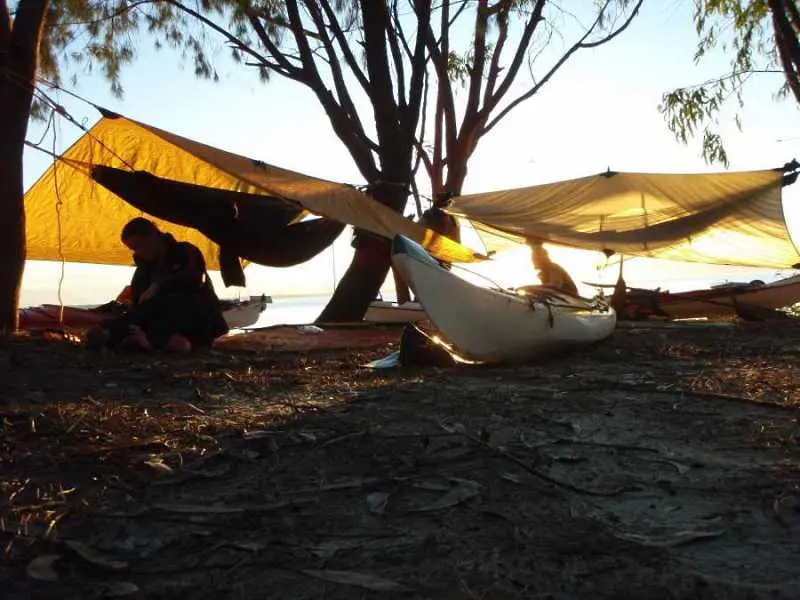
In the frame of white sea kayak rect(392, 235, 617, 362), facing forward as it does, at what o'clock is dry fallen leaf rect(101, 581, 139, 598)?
The dry fallen leaf is roughly at 11 o'clock from the white sea kayak.

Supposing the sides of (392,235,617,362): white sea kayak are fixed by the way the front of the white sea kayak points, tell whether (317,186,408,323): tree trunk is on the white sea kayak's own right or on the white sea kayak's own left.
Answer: on the white sea kayak's own right

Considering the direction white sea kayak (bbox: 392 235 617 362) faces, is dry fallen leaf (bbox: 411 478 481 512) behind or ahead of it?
ahead

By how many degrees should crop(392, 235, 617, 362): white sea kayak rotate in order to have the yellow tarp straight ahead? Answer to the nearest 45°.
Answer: approximately 90° to its right

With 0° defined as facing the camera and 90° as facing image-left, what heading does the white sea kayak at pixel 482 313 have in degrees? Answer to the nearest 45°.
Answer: approximately 45°

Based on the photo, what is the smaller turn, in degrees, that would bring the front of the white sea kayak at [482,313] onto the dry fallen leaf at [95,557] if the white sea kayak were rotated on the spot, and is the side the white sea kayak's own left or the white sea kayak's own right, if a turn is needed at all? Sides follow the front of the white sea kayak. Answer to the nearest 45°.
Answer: approximately 45° to the white sea kayak's own left

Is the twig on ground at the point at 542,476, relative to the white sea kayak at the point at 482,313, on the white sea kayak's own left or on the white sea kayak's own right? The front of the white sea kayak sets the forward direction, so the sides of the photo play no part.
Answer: on the white sea kayak's own left

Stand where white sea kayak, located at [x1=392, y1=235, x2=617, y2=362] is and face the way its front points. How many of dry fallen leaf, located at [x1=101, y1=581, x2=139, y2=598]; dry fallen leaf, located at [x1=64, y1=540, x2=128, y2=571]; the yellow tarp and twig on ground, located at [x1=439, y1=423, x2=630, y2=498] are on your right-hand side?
1

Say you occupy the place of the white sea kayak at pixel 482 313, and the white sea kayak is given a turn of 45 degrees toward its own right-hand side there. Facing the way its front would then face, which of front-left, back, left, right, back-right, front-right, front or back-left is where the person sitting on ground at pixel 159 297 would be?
front

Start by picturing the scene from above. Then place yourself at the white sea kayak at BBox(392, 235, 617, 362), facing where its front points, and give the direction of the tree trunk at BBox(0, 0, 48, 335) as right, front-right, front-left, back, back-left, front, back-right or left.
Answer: front-right

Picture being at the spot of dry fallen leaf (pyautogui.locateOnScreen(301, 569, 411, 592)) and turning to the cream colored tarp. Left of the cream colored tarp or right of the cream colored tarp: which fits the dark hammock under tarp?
left
